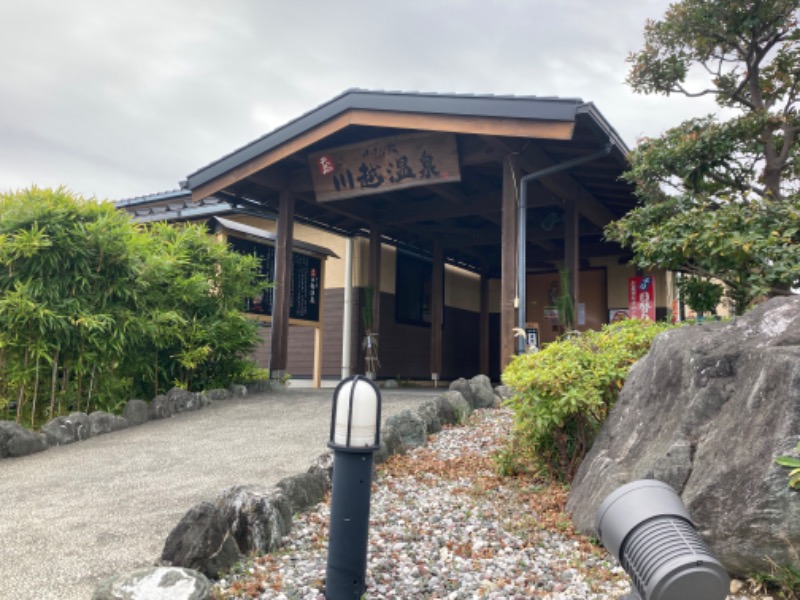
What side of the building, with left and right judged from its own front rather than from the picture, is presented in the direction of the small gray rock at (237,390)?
front

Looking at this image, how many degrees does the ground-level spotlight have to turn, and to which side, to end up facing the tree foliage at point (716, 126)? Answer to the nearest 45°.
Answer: approximately 45° to its right

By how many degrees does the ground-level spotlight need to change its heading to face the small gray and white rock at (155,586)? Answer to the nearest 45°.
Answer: approximately 45° to its left

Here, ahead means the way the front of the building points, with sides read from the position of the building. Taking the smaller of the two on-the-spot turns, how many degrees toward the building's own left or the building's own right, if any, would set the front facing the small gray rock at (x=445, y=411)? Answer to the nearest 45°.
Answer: approximately 45° to the building's own left

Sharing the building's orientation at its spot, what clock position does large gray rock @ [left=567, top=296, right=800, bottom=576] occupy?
The large gray rock is roughly at 10 o'clock from the building.

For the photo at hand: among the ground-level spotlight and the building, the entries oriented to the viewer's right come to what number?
0

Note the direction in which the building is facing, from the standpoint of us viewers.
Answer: facing the viewer and to the left of the viewer

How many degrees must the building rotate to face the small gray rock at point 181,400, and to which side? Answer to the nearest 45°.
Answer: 0° — it already faces it

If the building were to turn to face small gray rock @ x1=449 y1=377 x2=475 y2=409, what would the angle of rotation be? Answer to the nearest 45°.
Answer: approximately 45° to its left

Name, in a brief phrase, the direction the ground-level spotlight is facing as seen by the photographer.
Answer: facing away from the viewer and to the left of the viewer

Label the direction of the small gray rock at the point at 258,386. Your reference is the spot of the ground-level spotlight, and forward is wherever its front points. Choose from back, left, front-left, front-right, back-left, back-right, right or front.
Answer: front

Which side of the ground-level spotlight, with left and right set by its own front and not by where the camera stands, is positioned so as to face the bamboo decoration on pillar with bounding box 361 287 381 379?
front

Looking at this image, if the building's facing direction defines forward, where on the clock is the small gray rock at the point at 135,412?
The small gray rock is roughly at 12 o'clock from the building.

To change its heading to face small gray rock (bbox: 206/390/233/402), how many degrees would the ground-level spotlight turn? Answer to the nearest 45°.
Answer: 0° — it already faces it

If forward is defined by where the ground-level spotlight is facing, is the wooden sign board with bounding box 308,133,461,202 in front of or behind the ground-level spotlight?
in front
